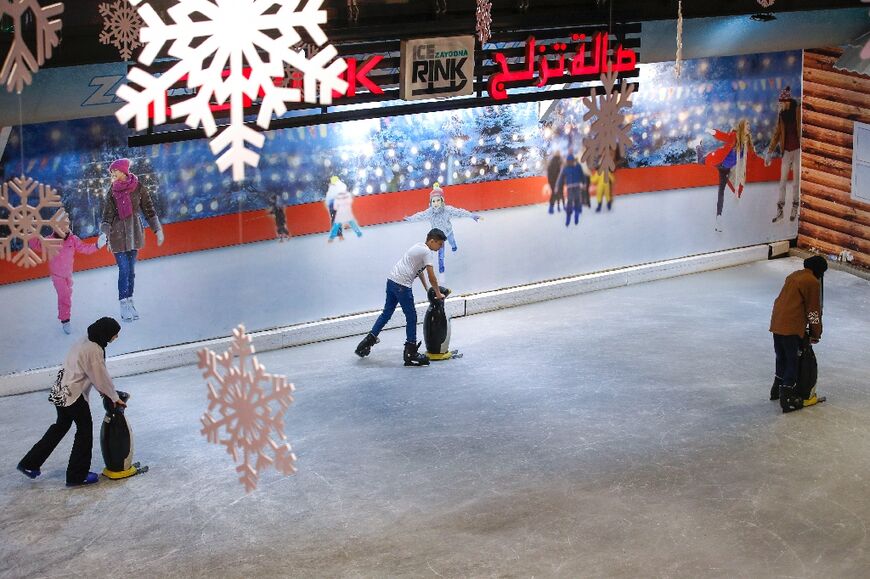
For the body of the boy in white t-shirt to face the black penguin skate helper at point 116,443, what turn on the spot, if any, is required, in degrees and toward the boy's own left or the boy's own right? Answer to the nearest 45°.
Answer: approximately 135° to the boy's own right

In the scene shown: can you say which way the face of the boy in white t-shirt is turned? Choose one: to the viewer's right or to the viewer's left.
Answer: to the viewer's right

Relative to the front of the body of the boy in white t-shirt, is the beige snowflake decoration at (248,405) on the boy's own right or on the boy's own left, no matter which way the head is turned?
on the boy's own right

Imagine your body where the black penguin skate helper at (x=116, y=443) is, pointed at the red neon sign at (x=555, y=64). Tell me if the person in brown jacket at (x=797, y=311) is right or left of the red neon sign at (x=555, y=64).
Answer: right

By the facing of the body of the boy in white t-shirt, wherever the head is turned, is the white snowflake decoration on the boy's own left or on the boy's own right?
on the boy's own right

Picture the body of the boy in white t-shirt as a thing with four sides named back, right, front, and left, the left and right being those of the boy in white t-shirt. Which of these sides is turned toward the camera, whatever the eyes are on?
right

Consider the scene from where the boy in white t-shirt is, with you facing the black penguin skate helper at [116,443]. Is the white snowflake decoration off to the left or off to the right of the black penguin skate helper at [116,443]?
left

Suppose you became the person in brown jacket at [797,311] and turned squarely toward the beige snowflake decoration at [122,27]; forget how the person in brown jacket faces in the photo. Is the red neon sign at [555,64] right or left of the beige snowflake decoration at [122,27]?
right

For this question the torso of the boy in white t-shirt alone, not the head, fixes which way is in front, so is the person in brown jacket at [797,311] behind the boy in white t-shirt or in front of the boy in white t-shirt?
in front

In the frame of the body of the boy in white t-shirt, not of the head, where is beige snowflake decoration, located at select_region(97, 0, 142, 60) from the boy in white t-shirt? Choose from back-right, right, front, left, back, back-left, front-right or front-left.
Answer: back-right

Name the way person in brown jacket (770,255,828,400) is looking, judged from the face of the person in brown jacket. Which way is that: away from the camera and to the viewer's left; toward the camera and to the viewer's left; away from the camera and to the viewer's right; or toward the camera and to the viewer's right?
away from the camera and to the viewer's right
